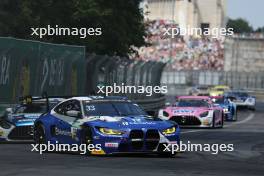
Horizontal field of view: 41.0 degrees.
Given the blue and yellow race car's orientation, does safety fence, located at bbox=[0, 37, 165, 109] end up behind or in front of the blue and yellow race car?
behind

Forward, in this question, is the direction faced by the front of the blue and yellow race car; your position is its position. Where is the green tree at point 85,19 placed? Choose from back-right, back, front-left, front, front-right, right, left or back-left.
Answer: back-left

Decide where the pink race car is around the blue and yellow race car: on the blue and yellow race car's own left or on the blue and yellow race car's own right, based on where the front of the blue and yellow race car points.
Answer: on the blue and yellow race car's own left
